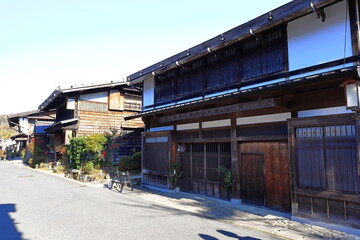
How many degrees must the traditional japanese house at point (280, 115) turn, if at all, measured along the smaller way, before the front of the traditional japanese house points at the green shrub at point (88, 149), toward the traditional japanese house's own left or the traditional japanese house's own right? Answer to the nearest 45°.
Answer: approximately 90° to the traditional japanese house's own right

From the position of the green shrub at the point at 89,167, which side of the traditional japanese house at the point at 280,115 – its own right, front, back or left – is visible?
right

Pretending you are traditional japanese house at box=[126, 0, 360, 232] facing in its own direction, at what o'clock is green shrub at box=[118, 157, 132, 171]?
The green shrub is roughly at 3 o'clock from the traditional japanese house.

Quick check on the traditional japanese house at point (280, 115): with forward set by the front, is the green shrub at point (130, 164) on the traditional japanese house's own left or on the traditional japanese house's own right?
on the traditional japanese house's own right

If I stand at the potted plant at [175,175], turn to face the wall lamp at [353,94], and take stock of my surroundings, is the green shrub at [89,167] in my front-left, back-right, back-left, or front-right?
back-right

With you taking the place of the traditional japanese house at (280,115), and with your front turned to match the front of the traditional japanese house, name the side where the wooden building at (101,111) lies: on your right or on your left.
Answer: on your right

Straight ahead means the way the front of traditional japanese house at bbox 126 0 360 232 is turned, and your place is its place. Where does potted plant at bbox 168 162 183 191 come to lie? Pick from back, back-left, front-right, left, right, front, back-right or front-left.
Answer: right

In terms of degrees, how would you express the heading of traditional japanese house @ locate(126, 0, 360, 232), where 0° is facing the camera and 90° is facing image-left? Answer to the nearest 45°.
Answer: approximately 45°
